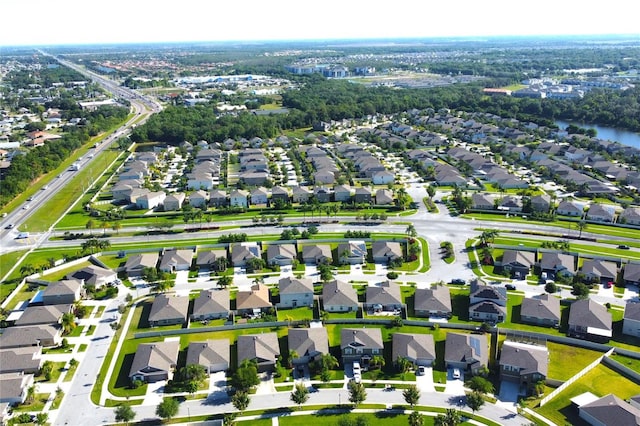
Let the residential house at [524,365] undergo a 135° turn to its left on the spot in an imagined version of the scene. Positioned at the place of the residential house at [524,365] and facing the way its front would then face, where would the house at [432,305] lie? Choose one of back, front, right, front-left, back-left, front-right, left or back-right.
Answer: left

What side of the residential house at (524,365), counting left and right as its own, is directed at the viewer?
front

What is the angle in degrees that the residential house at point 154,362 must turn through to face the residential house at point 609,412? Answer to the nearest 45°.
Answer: approximately 45° to its left

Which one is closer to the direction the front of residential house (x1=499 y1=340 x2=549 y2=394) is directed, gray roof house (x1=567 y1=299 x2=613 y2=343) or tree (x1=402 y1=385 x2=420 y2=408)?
the tree

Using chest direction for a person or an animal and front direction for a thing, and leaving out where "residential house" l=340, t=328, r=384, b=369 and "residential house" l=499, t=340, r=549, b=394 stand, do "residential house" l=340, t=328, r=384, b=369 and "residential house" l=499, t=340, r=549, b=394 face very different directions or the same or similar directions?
same or similar directions

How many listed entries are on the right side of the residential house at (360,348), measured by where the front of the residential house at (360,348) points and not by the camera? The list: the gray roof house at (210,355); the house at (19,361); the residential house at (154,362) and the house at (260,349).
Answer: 4

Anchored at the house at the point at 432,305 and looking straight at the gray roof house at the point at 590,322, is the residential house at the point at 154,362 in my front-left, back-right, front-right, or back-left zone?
back-right

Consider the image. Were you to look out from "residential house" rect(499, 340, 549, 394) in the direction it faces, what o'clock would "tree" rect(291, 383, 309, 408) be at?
The tree is roughly at 2 o'clock from the residential house.

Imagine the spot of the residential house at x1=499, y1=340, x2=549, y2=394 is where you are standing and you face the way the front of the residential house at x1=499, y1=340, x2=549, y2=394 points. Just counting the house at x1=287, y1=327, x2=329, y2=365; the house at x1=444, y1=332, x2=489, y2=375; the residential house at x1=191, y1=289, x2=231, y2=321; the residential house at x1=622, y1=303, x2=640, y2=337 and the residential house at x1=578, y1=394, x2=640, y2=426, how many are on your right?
3

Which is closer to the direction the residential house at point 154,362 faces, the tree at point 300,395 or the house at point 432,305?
the tree

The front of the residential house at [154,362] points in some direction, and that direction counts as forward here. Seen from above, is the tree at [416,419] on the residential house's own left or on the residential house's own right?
on the residential house's own left

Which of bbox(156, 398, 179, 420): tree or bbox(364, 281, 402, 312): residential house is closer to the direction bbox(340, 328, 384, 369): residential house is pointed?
the tree

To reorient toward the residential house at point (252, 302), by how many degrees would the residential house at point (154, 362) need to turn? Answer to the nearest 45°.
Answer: approximately 135° to its left

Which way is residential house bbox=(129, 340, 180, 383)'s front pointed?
toward the camera
